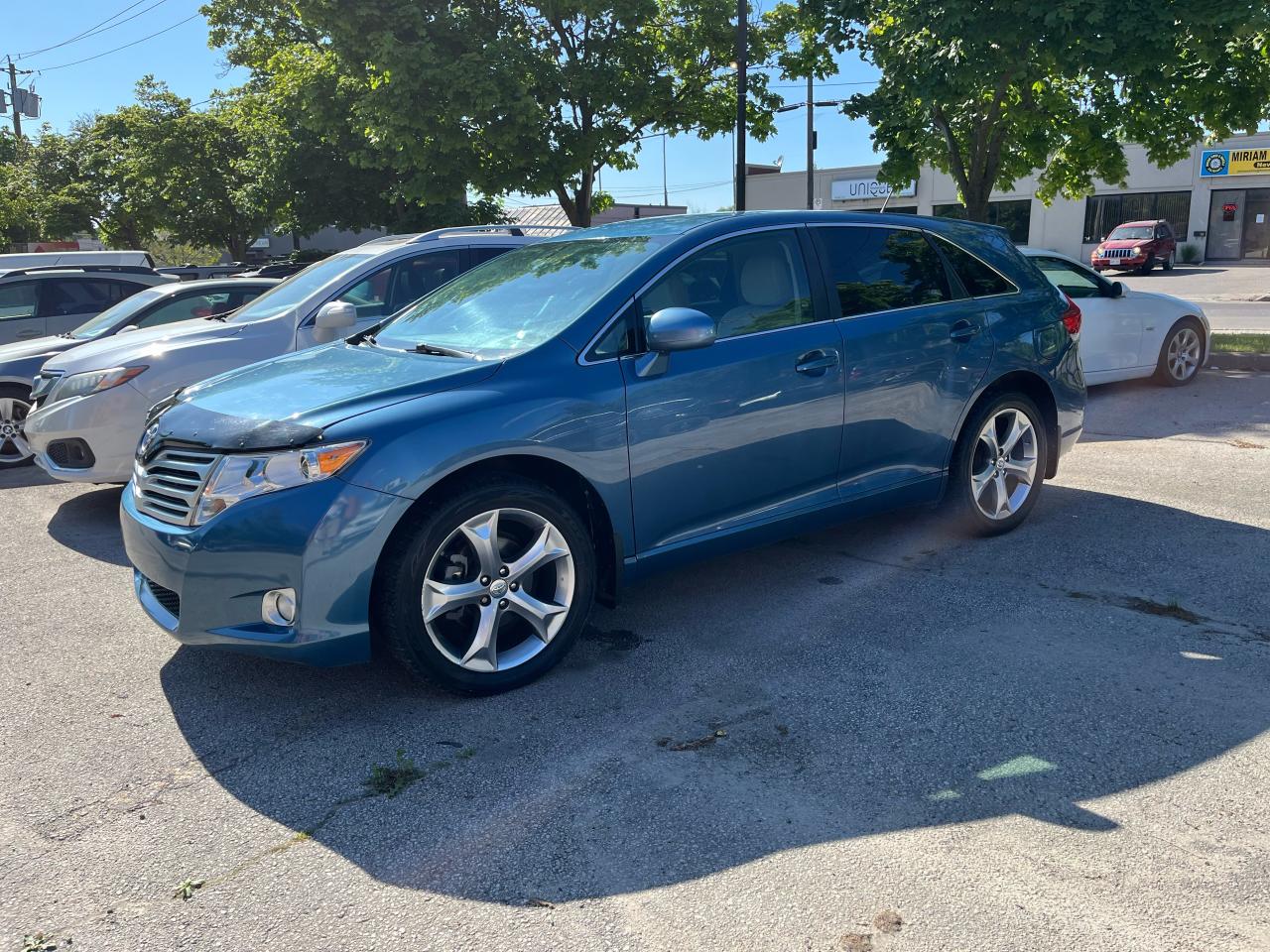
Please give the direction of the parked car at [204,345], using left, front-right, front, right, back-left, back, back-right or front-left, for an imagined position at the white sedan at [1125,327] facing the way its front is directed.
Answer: back

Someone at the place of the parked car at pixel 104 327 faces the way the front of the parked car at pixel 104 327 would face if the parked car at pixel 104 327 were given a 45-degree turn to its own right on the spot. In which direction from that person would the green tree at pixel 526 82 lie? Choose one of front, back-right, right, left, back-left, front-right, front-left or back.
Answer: back-right

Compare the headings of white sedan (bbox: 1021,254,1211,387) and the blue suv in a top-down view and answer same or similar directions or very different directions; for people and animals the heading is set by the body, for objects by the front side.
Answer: very different directions

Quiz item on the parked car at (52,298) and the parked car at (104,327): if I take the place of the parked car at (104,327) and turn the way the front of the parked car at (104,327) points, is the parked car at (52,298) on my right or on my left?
on my right

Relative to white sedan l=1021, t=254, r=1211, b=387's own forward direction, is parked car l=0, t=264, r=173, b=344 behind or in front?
behind

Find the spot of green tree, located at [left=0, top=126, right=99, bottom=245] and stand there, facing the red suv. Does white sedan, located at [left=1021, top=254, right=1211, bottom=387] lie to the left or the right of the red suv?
right

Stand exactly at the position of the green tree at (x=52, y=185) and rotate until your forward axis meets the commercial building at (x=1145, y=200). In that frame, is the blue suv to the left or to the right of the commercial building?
right

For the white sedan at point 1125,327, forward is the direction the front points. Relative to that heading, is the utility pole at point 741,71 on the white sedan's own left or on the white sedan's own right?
on the white sedan's own left

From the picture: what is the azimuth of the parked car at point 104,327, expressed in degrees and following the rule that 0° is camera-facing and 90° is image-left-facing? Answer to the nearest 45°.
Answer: approximately 45°

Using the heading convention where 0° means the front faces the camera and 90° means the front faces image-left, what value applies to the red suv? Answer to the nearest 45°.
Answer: approximately 45°
